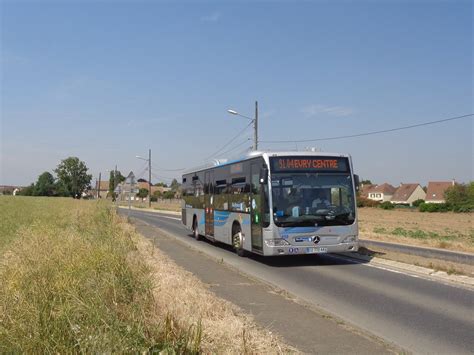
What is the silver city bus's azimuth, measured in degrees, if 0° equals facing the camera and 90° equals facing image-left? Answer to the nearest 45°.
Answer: approximately 315°

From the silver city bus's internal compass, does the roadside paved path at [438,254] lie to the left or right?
on its left
